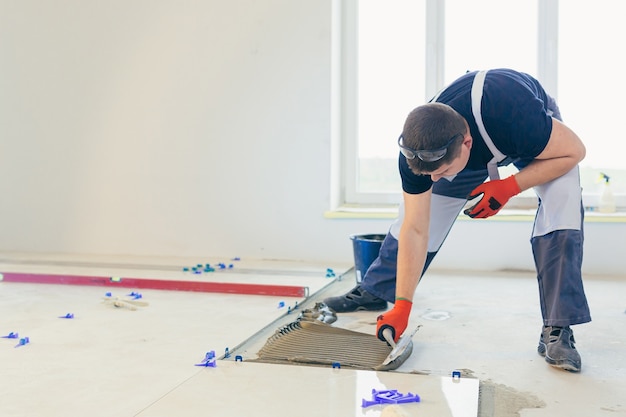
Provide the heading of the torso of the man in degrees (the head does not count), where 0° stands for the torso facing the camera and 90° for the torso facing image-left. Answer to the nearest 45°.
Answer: approximately 45°

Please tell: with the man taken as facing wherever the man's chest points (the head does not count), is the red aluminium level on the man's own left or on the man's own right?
on the man's own right

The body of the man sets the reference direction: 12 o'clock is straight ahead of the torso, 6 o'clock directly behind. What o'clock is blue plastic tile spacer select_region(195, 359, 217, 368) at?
The blue plastic tile spacer is roughly at 1 o'clock from the man.

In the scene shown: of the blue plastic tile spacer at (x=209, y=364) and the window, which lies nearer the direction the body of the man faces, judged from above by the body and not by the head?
the blue plastic tile spacer

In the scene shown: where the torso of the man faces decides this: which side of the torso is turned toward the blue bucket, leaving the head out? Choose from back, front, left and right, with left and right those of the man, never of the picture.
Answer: right

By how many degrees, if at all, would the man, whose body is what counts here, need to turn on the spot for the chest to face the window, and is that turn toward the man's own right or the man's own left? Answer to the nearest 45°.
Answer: approximately 135° to the man's own right

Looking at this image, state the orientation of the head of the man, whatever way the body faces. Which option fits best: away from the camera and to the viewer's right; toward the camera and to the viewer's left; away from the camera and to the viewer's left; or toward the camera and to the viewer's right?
toward the camera and to the viewer's left

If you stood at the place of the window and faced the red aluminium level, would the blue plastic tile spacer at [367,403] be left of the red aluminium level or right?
left

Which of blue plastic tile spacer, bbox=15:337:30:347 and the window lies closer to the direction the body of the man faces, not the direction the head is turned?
the blue plastic tile spacer
